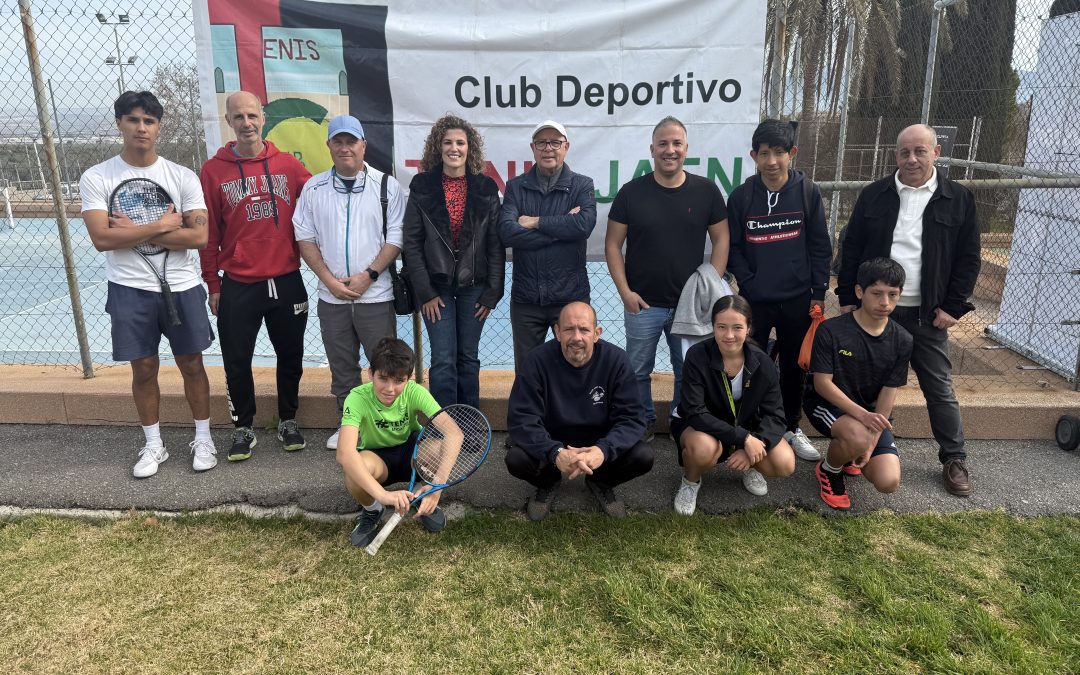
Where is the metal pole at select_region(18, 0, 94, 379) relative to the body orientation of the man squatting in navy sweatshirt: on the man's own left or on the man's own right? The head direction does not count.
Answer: on the man's own right

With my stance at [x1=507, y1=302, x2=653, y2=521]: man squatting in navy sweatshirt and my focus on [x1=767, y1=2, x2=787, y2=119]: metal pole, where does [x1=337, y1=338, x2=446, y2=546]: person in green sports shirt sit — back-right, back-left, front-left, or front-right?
back-left

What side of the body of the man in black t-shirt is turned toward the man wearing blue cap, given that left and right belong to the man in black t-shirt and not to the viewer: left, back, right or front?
right

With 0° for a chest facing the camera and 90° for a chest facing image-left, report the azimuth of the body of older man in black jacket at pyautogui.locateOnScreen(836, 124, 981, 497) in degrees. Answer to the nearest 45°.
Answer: approximately 0°

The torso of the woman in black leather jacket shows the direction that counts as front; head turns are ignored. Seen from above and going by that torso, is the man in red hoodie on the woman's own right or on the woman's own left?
on the woman's own right

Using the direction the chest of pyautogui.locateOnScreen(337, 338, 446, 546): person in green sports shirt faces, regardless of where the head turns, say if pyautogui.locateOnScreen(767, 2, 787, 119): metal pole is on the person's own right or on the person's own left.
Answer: on the person's own left

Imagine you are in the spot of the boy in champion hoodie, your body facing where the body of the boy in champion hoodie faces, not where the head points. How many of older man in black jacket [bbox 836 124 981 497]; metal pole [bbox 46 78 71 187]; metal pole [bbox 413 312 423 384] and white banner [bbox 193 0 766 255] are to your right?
3

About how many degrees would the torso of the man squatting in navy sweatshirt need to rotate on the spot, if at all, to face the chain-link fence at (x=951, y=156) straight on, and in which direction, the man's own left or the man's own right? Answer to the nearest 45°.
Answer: approximately 135° to the man's own left

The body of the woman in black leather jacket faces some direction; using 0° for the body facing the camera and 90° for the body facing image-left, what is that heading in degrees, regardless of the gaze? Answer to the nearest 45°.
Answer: approximately 0°
